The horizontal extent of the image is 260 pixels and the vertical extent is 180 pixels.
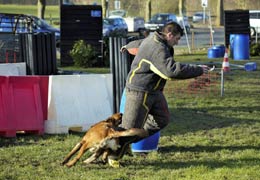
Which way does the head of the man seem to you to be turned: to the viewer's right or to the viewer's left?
to the viewer's right

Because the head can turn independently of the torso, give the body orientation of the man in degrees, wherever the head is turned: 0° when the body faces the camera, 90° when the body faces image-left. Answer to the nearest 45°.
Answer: approximately 270°
